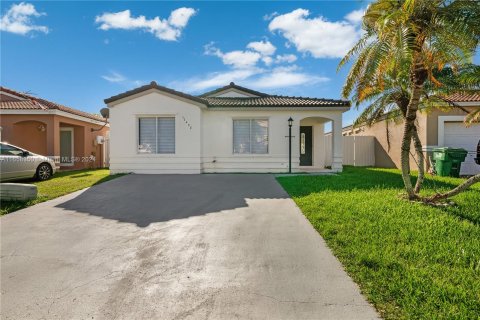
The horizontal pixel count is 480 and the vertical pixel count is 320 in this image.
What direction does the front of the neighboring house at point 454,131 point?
toward the camera

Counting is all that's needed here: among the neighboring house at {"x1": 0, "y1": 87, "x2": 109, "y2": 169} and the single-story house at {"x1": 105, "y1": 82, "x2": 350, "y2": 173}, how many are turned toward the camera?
2

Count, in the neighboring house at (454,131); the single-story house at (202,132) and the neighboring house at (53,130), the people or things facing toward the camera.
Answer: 3

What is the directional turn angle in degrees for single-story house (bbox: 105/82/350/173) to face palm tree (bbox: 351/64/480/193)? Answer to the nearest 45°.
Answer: approximately 45° to its left

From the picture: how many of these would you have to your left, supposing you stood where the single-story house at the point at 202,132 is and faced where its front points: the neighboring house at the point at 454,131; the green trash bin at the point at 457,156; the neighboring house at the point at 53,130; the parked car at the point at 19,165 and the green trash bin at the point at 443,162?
3

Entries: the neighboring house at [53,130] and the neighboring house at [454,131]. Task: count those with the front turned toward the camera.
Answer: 2

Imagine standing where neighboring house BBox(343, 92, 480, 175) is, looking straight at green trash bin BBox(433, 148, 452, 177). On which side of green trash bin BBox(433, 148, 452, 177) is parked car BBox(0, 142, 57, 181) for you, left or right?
right

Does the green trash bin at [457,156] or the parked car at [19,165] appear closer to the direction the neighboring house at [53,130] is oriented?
the parked car

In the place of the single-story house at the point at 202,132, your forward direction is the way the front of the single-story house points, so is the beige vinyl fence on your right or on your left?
on your left

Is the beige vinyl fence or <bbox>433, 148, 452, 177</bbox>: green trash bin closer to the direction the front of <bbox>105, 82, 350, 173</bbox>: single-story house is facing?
the green trash bin

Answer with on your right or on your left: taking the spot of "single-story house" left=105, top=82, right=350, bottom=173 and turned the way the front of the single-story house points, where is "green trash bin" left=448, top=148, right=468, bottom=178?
on your left

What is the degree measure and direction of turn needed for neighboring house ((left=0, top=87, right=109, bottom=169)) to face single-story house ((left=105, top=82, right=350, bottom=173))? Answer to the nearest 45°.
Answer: approximately 45° to its left

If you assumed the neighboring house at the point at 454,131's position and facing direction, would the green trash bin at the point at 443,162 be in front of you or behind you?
in front
